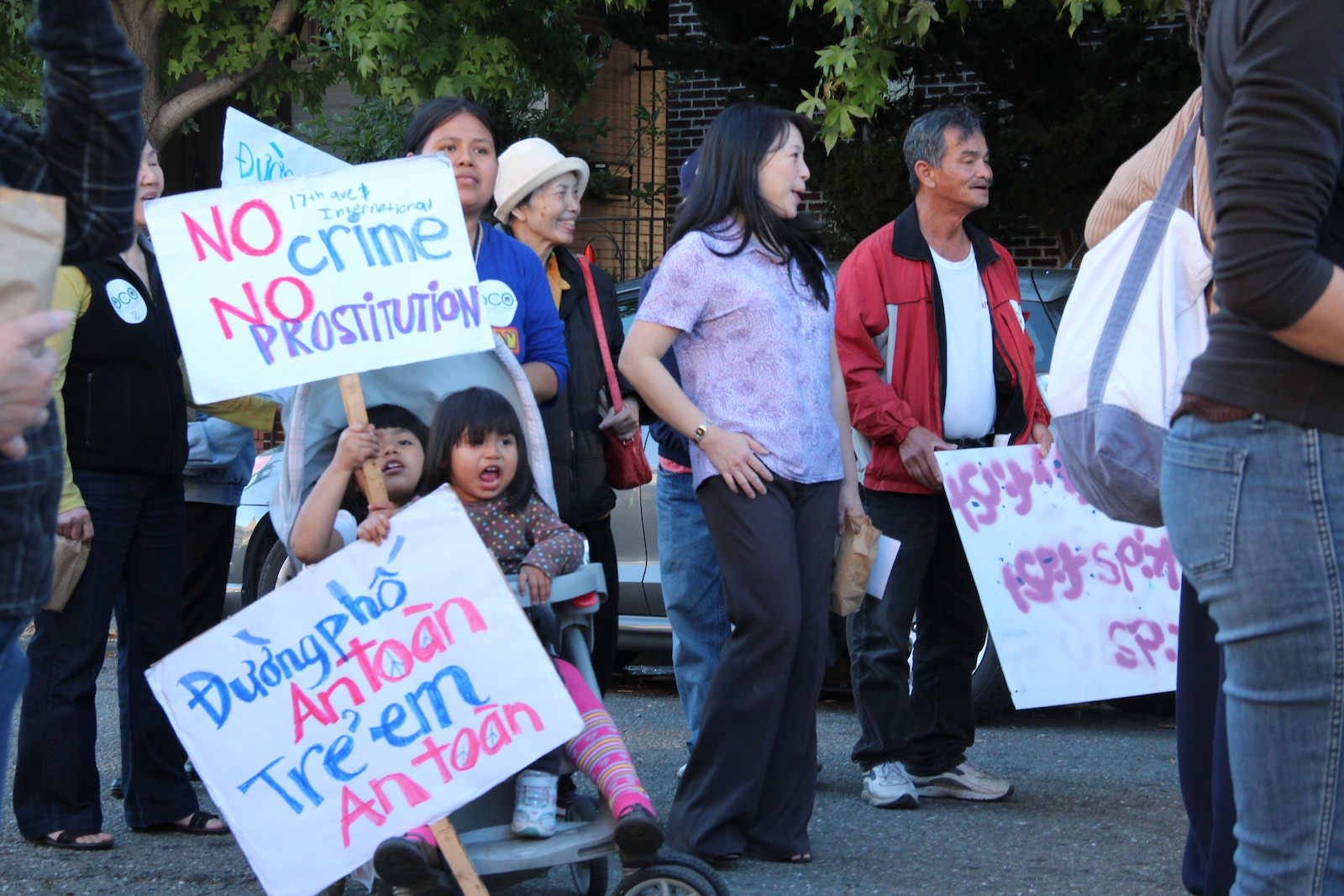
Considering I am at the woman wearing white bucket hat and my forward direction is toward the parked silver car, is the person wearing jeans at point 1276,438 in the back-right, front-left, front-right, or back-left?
back-right

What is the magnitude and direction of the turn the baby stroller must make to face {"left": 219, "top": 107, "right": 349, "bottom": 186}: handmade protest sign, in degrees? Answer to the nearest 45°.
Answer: approximately 180°

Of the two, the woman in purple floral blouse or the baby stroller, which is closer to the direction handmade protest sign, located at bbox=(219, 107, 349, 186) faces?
the baby stroller

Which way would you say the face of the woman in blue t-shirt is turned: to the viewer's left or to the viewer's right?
to the viewer's right

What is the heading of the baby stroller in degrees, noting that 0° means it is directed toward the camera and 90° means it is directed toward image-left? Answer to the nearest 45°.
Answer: approximately 315°

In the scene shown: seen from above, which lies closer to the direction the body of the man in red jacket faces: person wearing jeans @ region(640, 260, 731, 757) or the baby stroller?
the baby stroller

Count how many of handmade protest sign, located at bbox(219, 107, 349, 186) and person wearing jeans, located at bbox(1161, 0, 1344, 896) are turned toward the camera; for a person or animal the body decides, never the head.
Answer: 1

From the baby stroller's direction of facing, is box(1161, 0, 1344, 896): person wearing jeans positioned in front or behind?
in front

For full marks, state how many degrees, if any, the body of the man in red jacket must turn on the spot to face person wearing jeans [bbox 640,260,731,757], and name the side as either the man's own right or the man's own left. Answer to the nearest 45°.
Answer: approximately 135° to the man's own right
